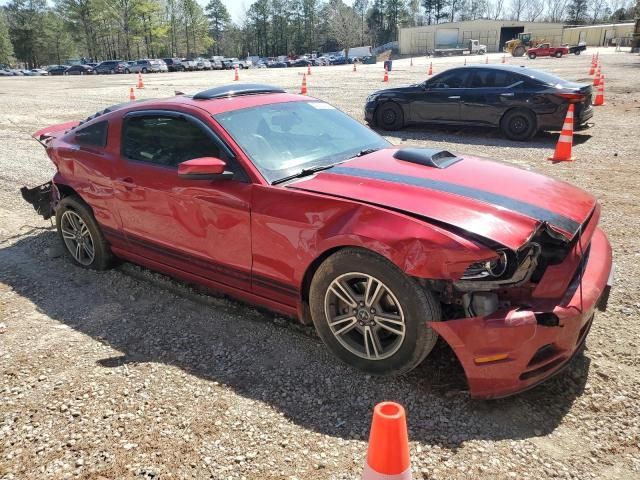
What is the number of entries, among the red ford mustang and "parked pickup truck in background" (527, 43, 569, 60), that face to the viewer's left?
1

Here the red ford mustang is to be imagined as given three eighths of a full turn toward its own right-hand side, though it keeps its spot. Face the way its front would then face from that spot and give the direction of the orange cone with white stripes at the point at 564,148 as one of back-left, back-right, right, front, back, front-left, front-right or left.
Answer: back-right

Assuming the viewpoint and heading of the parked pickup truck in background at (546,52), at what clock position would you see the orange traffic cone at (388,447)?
The orange traffic cone is roughly at 9 o'clock from the parked pickup truck in background.

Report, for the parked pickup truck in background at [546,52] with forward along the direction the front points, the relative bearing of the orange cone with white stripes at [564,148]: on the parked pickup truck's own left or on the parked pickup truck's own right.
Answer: on the parked pickup truck's own left

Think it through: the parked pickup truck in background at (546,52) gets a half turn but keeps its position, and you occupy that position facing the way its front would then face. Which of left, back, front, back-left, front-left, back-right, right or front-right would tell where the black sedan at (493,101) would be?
right

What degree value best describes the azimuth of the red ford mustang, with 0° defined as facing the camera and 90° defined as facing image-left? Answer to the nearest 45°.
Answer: approximately 315°

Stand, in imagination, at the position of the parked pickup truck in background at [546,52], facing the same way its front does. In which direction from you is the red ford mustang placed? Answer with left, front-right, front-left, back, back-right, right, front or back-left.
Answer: left

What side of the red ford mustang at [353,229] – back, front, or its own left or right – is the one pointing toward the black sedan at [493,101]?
left

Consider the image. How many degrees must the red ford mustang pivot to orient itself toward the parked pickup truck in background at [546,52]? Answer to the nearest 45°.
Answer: approximately 90° to its left

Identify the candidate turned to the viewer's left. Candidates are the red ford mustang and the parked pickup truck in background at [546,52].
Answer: the parked pickup truck in background

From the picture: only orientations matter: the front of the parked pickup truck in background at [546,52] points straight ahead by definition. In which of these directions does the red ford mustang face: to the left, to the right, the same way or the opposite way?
the opposite way

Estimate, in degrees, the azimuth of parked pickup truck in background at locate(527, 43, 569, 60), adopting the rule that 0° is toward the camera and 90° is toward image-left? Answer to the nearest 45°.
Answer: approximately 90°

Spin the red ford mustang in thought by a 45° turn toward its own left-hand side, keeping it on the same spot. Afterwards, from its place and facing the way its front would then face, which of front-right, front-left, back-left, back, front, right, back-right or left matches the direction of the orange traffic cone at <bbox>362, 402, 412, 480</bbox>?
right
